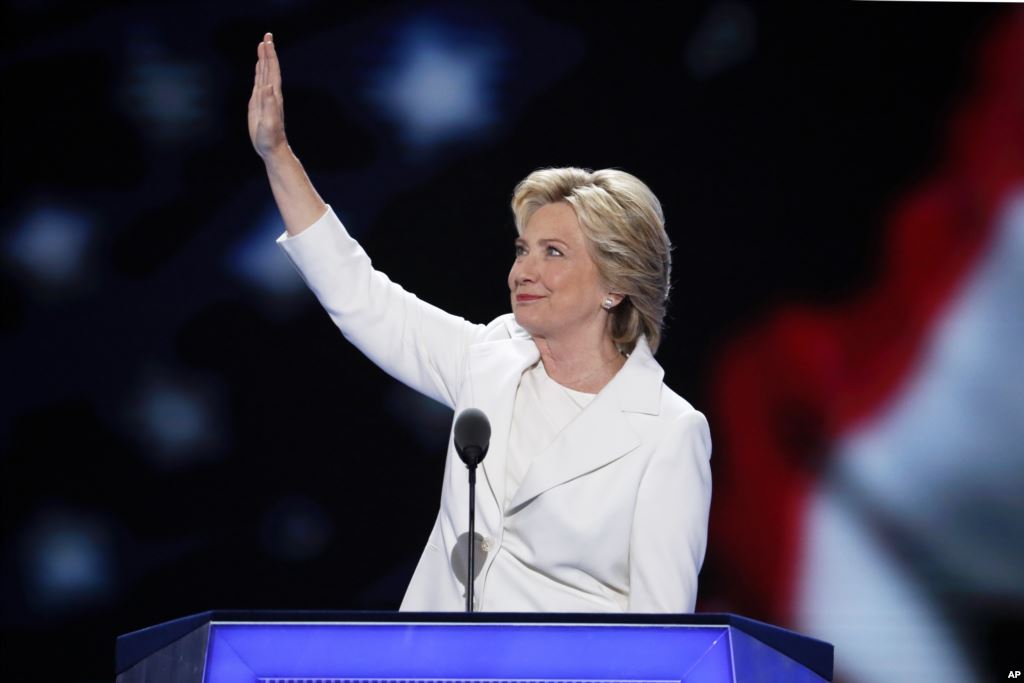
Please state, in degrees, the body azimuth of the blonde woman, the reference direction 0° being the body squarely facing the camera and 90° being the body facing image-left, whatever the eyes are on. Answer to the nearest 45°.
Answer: approximately 45°

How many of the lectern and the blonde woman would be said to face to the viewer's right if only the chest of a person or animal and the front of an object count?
0

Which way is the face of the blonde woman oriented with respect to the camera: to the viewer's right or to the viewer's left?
to the viewer's left

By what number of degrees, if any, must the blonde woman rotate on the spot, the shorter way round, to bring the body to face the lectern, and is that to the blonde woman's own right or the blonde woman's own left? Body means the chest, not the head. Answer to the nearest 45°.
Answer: approximately 45° to the blonde woman's own left
